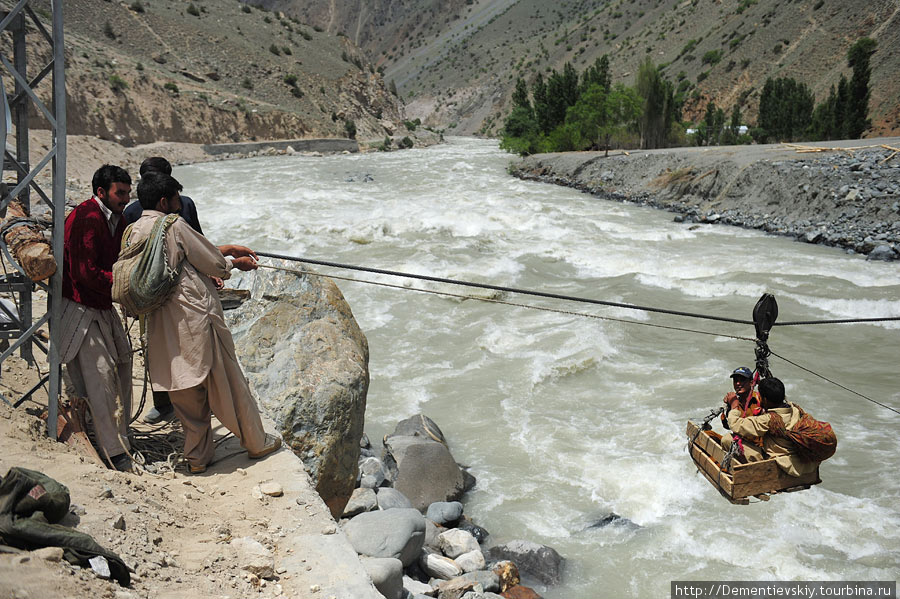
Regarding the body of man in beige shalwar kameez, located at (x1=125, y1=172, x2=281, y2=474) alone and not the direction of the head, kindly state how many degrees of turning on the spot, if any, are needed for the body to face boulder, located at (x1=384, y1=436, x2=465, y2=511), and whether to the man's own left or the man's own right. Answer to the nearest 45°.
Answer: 0° — they already face it

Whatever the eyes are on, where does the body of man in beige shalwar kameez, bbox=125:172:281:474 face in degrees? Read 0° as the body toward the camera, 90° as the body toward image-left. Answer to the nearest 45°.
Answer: approximately 225°

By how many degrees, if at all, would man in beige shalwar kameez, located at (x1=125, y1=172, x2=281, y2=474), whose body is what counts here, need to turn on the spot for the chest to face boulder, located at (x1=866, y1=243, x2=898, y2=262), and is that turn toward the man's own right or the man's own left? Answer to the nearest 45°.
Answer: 0° — they already face it

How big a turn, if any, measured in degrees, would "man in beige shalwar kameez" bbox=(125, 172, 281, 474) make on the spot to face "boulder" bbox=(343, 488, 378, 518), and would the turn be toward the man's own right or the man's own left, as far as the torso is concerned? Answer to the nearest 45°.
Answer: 0° — they already face it

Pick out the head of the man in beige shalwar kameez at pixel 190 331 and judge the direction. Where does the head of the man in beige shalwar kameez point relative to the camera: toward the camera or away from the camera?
away from the camera
